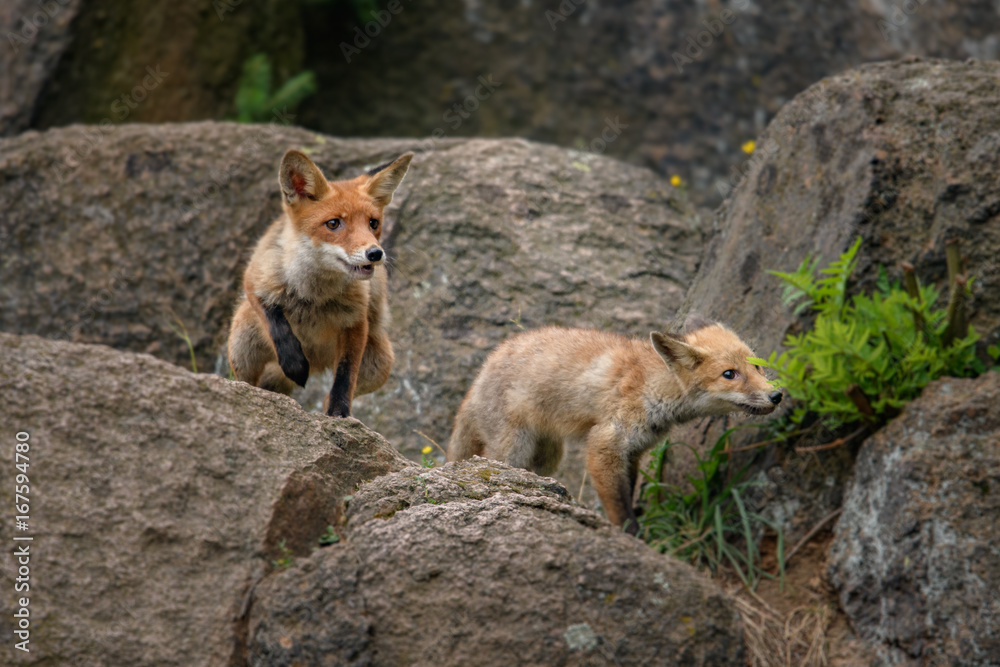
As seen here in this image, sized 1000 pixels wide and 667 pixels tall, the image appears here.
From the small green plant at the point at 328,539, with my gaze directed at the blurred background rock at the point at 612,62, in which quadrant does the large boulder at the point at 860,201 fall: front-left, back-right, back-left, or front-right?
front-right

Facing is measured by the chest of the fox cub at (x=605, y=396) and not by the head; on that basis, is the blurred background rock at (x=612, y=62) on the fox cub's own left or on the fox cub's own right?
on the fox cub's own left

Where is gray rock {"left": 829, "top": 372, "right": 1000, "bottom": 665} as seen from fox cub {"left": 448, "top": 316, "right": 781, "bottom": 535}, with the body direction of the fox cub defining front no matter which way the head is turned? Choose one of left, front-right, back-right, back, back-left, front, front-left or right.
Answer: front-right

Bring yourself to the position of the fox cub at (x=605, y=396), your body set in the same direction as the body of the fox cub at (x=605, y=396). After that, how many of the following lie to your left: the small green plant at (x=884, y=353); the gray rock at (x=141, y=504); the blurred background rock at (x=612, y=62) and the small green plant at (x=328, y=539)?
1

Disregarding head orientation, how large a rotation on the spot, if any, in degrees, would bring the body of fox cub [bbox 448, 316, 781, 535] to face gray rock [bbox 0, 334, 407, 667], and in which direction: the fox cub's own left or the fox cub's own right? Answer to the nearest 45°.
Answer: approximately 135° to the fox cub's own right

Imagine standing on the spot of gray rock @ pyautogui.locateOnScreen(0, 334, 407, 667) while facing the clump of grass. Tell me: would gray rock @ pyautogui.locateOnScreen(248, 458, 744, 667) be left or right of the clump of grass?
right

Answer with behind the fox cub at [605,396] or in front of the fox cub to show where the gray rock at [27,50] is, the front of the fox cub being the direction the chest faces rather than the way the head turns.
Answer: behind

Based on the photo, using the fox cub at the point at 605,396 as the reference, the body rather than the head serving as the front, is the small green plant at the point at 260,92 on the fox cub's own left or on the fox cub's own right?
on the fox cub's own left

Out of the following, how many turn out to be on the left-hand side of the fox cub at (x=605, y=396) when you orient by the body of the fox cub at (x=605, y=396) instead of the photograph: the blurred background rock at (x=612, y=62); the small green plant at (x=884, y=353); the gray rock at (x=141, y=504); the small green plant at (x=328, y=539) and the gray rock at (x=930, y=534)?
1

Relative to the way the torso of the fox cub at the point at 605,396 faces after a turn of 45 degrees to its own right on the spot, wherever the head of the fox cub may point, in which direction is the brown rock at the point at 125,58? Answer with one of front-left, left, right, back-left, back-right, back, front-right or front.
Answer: back

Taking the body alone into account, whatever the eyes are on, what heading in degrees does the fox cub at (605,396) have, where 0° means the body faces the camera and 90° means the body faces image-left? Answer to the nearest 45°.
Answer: approximately 270°

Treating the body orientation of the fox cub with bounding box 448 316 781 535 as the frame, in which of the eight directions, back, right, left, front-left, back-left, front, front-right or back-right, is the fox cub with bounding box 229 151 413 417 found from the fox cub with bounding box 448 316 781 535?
back
